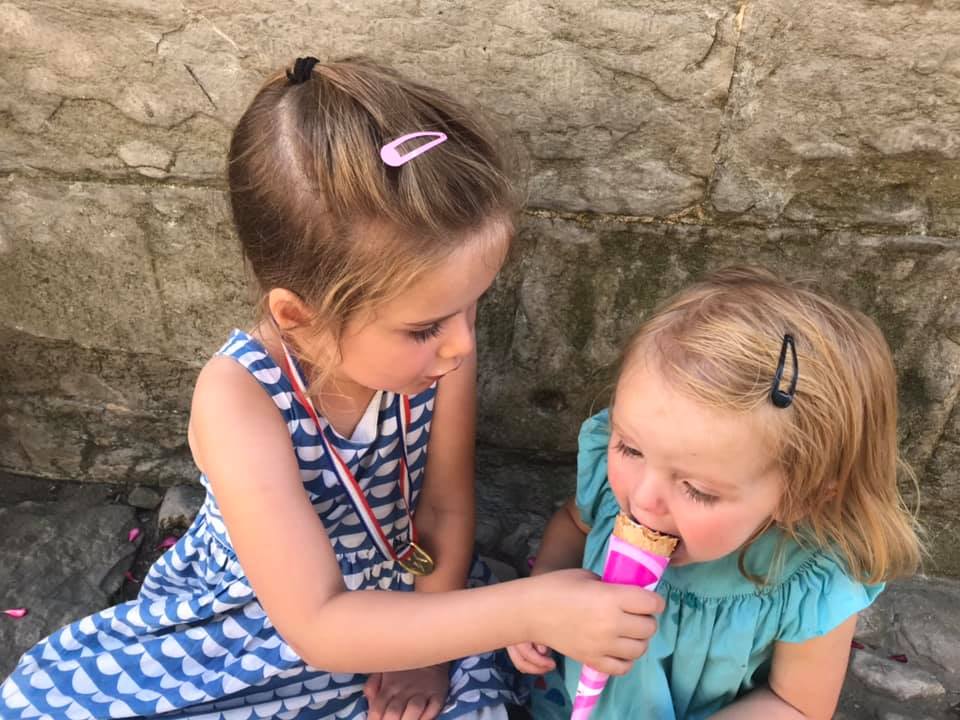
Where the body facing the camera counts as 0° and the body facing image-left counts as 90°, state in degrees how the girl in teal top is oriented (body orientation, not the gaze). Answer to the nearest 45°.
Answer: approximately 45°

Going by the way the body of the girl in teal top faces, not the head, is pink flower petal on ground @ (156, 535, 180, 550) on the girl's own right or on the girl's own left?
on the girl's own right
